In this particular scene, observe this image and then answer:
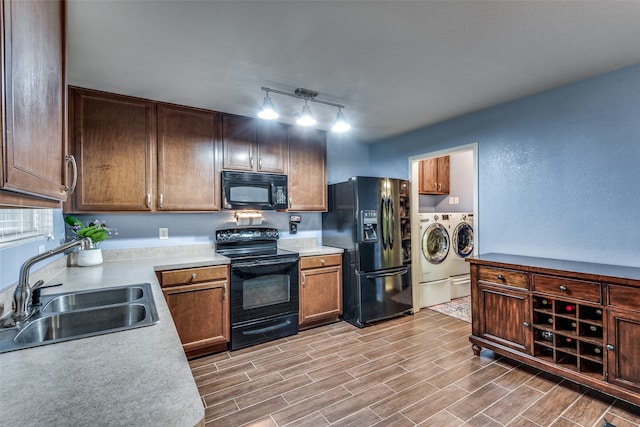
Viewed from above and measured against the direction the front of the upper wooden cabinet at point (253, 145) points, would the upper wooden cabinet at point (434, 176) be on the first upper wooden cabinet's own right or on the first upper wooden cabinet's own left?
on the first upper wooden cabinet's own left

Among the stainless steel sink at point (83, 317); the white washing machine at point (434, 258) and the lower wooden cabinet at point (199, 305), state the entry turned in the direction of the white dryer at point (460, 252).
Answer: the stainless steel sink

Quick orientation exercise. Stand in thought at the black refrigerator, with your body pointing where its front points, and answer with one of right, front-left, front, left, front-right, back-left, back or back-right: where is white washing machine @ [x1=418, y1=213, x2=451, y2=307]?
left

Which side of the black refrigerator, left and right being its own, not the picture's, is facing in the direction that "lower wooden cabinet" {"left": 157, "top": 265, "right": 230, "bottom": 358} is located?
right

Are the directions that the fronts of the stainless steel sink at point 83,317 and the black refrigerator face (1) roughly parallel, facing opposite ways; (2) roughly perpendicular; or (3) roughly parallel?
roughly perpendicular

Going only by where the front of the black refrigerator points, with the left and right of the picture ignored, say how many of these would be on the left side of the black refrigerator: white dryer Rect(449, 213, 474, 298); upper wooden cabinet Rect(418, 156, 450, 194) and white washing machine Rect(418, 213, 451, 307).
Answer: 3

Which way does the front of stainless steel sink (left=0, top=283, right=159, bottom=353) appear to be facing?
to the viewer's right

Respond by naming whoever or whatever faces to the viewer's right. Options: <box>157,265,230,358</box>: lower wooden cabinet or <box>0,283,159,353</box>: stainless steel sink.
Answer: the stainless steel sink

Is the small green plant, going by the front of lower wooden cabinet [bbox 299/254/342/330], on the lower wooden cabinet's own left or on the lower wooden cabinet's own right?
on the lower wooden cabinet's own right

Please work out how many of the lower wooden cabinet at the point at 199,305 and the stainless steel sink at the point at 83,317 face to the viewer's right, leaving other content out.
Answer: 1
